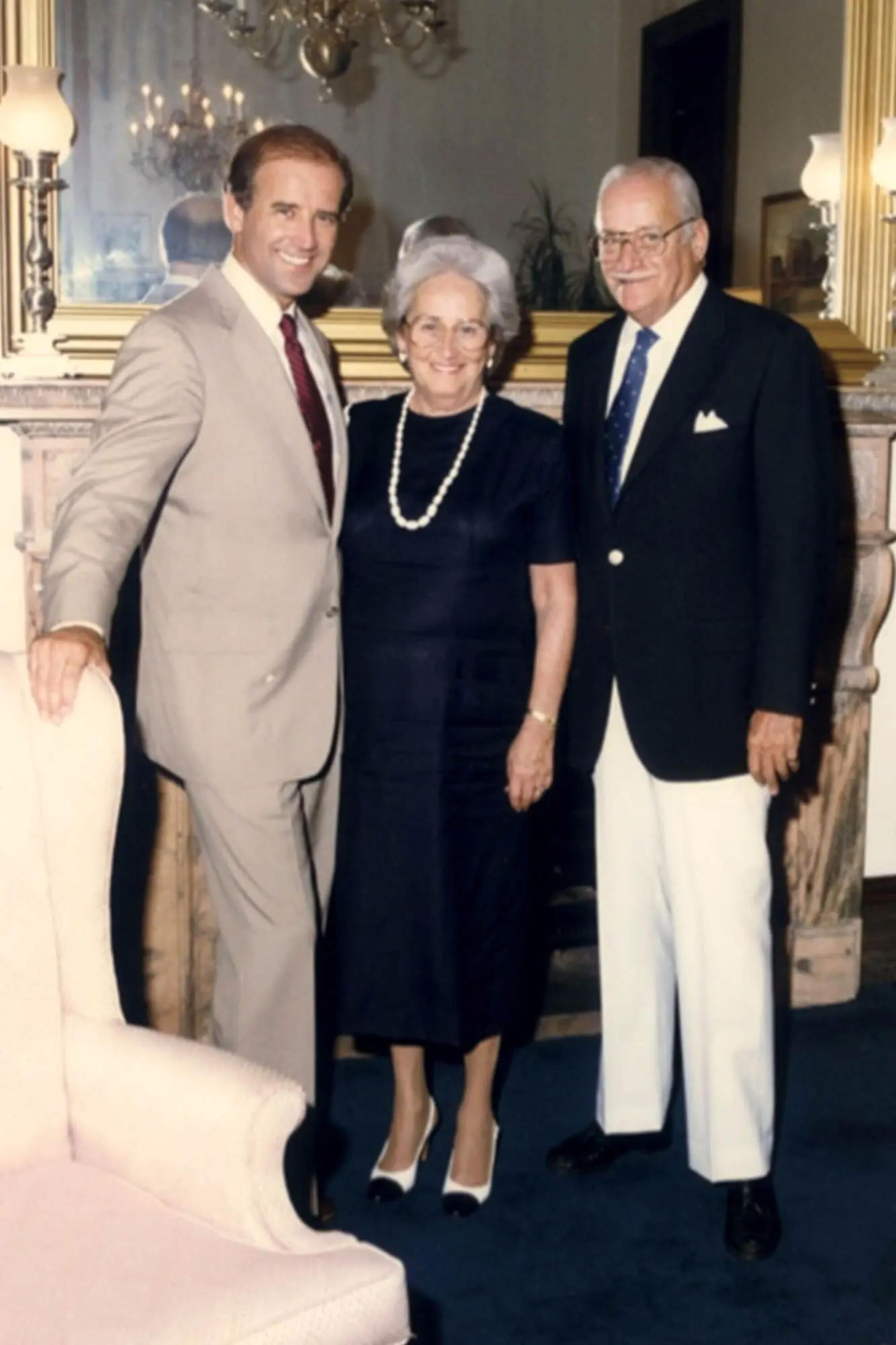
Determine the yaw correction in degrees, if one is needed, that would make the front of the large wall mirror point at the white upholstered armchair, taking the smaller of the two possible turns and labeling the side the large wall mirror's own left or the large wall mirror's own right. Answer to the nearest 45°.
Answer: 0° — it already faces it

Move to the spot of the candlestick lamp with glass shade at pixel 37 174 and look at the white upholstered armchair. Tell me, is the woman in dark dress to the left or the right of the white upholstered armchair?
left

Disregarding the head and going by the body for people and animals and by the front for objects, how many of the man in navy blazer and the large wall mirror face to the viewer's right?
0

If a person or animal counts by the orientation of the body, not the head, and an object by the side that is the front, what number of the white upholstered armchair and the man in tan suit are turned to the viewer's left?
0

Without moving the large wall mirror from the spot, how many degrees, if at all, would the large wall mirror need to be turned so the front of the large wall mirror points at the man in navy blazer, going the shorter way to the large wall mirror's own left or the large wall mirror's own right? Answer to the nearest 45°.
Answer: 0° — it already faces them

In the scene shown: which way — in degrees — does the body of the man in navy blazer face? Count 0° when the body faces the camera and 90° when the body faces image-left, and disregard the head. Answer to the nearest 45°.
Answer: approximately 45°

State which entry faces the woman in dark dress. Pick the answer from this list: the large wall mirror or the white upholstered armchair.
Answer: the large wall mirror

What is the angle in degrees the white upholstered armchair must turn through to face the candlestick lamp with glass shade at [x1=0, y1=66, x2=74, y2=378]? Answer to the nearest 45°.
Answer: approximately 135° to its left

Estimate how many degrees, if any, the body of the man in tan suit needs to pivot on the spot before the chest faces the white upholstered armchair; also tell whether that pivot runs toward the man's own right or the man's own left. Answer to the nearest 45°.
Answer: approximately 45° to the man's own right
